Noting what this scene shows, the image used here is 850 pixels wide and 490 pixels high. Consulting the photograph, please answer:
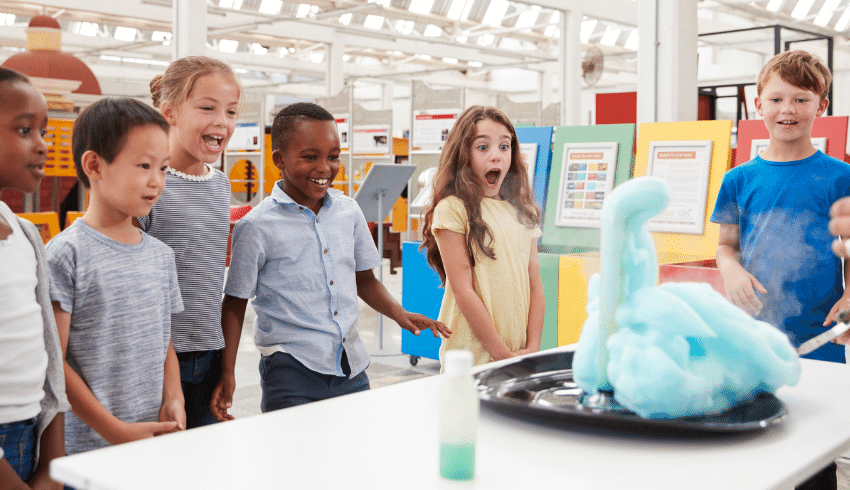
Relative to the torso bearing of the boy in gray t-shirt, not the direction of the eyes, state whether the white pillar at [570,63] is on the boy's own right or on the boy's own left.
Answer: on the boy's own left

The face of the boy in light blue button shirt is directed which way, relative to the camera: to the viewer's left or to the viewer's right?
to the viewer's right

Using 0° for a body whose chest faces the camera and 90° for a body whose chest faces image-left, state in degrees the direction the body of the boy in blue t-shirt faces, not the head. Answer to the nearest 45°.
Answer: approximately 0°

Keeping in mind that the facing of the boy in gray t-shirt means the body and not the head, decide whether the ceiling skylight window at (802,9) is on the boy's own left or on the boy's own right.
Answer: on the boy's own left

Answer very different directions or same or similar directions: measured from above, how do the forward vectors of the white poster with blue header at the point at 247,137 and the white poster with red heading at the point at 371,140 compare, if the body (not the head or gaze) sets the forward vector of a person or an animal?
same or similar directions

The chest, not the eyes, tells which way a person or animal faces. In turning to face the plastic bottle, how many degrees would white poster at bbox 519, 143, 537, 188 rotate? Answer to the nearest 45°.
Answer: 0° — it already faces it

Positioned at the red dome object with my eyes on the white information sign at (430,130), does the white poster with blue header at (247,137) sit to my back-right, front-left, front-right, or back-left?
front-left

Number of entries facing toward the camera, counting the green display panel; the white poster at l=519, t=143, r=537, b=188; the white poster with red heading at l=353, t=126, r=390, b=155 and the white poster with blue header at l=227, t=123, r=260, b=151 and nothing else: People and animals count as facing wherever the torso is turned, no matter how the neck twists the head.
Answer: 4

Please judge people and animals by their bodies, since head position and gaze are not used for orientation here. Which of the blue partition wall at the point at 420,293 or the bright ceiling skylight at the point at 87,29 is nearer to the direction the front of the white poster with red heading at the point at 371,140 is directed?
the blue partition wall

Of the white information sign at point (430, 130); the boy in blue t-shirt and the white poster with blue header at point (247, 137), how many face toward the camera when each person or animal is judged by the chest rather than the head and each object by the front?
3

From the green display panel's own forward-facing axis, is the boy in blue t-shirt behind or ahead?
ahead

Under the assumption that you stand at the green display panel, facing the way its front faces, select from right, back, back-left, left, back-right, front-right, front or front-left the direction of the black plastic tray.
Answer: front

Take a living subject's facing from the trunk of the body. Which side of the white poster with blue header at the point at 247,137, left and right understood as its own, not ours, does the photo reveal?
front

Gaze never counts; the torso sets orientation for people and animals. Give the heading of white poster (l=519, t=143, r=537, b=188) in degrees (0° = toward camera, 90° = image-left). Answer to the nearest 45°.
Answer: approximately 0°

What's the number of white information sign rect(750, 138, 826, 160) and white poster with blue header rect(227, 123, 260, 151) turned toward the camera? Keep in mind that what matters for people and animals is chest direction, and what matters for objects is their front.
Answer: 2
